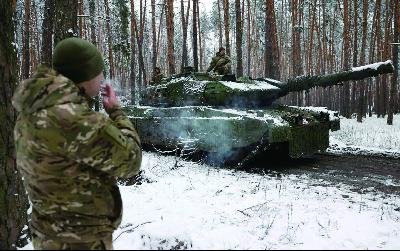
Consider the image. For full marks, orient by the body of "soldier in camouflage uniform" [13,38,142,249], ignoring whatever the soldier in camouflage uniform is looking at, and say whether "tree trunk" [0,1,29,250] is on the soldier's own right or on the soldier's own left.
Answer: on the soldier's own left

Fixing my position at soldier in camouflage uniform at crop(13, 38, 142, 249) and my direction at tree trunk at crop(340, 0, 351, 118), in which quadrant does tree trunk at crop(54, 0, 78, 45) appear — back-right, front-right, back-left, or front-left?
front-left

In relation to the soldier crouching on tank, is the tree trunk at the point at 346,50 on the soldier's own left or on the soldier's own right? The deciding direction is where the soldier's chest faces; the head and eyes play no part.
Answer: on the soldier's own left

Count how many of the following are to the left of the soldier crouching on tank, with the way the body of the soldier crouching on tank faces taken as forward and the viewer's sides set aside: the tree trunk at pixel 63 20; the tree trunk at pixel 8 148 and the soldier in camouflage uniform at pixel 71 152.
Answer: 0

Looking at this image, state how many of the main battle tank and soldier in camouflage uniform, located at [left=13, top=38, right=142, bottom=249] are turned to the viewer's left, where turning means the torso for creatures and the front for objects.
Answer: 0

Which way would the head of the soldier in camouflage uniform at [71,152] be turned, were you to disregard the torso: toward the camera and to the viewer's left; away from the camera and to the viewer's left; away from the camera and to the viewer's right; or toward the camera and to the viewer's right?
away from the camera and to the viewer's right

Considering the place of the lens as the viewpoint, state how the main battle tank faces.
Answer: facing the viewer and to the right of the viewer

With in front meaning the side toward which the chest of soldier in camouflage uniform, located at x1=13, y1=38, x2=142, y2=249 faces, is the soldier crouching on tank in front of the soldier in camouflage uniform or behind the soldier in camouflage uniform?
in front

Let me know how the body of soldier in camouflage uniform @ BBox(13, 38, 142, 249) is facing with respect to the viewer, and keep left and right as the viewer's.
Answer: facing away from the viewer and to the right of the viewer

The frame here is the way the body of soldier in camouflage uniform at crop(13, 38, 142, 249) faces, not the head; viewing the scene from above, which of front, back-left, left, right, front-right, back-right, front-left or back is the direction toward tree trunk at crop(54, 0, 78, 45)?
front-left

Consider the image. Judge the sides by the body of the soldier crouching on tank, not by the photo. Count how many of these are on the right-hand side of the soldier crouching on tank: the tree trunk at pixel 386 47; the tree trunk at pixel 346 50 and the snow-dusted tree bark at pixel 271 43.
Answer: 0
